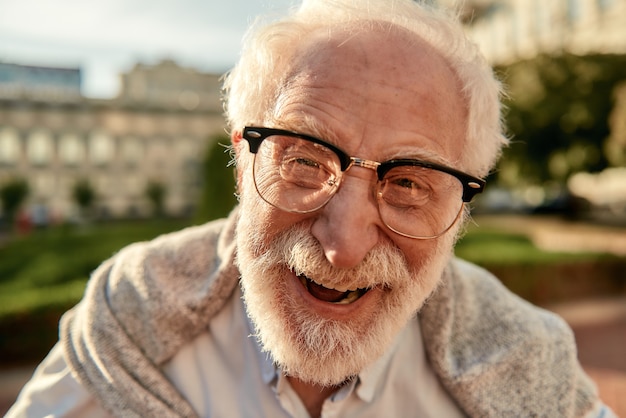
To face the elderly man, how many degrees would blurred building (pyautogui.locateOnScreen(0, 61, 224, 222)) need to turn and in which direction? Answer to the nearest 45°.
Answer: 0° — it already faces them

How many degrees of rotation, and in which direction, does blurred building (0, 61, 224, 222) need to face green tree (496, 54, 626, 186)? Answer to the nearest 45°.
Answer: approximately 45° to its left

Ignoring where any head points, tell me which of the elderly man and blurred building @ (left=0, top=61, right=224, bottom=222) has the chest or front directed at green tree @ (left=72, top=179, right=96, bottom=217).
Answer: the blurred building

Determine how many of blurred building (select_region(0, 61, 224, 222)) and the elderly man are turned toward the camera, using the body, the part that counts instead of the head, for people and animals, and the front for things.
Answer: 2

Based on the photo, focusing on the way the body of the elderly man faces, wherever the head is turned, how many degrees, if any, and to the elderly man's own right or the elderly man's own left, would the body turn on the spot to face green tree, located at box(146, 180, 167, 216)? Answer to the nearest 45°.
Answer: approximately 180°

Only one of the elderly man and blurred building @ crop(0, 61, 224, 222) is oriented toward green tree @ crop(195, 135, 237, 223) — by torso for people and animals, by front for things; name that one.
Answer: the blurred building

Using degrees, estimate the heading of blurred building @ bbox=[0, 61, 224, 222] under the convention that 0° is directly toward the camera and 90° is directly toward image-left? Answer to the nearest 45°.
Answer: approximately 0°

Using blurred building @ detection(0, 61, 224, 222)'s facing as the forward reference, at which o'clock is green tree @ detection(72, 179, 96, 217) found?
The green tree is roughly at 12 o'clock from the blurred building.

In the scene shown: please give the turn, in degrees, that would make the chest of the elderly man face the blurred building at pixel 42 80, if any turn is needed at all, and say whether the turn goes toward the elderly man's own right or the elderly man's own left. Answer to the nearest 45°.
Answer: approximately 135° to the elderly man's own right

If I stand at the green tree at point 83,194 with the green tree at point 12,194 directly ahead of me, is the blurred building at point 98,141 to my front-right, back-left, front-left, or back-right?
back-right

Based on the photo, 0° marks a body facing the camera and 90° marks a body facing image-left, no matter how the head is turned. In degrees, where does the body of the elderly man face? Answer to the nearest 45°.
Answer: approximately 0°

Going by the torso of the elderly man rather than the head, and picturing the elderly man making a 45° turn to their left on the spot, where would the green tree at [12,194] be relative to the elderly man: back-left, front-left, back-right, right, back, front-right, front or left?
back
